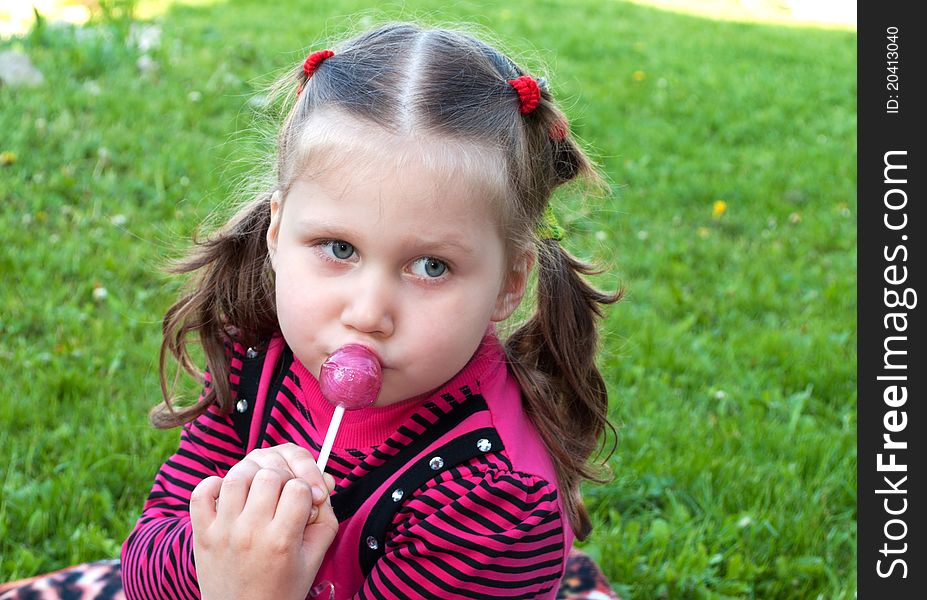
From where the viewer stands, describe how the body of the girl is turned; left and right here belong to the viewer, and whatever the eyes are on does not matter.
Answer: facing the viewer and to the left of the viewer
